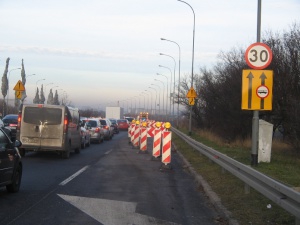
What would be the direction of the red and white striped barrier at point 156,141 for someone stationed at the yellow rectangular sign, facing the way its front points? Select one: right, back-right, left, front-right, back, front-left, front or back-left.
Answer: back-right

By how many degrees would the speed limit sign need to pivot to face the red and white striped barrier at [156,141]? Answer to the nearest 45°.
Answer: approximately 135° to its right

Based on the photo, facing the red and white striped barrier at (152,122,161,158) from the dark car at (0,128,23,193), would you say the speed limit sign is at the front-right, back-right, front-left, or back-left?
front-right

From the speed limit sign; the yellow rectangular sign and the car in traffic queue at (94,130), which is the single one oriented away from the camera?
the car in traffic queue

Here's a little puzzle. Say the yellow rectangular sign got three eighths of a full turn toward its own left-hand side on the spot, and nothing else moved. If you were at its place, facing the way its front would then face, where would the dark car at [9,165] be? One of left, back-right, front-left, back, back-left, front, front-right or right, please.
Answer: back

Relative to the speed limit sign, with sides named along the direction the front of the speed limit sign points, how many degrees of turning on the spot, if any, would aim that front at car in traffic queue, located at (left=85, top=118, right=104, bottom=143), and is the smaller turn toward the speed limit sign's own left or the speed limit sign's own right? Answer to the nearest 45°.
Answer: approximately 135° to the speed limit sign's own right

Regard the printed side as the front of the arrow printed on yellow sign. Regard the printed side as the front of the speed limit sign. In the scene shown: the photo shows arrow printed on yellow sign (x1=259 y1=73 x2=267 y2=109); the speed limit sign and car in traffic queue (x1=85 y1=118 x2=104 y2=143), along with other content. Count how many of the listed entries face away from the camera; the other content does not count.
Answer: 1

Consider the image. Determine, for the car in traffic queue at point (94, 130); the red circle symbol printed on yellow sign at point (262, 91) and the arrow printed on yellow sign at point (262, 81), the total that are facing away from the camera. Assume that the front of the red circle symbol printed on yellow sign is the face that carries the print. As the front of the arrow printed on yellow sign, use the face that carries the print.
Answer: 1

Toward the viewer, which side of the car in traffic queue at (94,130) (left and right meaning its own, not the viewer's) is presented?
back

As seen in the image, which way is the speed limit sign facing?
toward the camera

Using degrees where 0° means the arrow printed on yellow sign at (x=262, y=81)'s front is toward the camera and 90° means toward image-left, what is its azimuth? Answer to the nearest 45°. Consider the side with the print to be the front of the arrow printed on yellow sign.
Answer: approximately 0°

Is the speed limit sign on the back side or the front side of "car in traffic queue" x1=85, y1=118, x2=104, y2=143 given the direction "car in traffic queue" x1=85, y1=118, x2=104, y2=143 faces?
on the back side

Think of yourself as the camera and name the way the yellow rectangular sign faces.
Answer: facing the viewer
